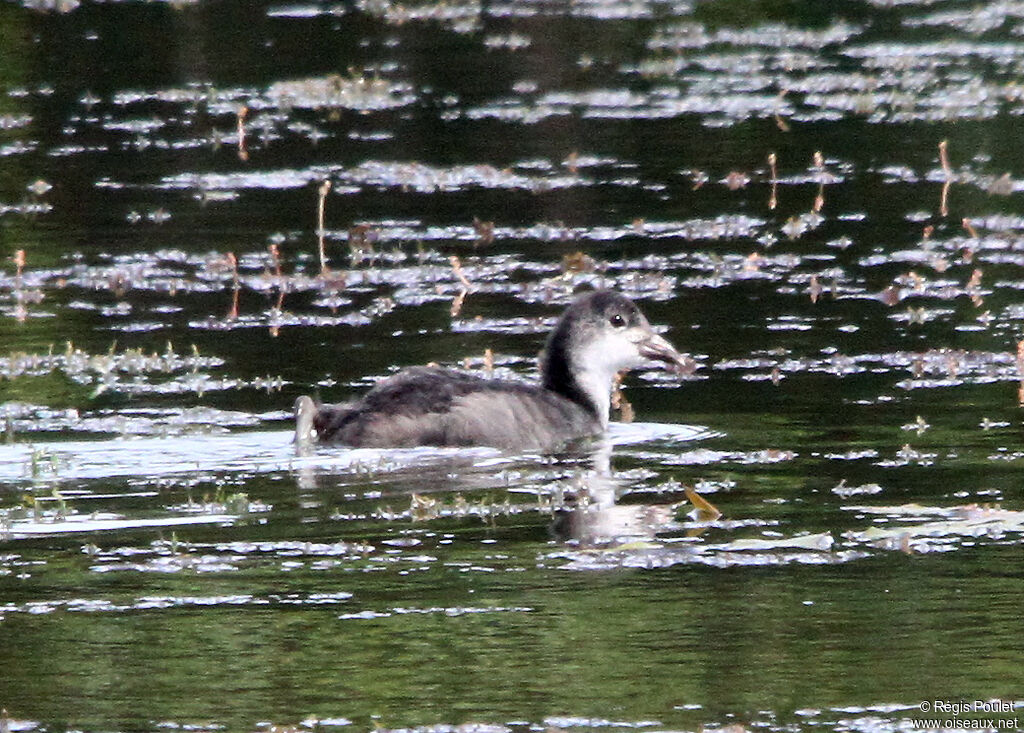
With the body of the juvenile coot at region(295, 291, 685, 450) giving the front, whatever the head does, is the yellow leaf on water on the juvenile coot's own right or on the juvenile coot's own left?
on the juvenile coot's own right

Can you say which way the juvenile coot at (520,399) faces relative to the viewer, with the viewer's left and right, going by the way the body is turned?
facing to the right of the viewer
